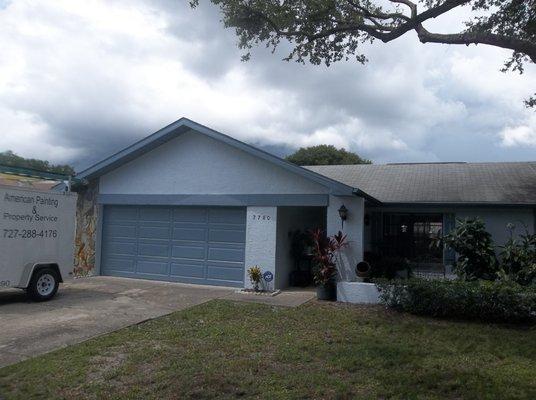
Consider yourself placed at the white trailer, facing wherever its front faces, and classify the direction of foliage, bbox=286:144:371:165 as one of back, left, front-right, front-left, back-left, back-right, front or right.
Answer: back

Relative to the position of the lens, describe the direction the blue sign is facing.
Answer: facing the viewer

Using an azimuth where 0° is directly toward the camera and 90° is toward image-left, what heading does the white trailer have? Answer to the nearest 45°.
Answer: approximately 45°

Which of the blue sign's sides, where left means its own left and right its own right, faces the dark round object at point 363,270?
left

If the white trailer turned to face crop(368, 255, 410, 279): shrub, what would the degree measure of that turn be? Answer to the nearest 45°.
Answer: approximately 135° to its left

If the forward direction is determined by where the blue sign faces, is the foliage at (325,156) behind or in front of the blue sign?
behind

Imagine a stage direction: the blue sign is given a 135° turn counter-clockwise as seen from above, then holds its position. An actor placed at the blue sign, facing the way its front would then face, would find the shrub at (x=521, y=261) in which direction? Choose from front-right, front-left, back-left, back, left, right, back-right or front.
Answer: front-right

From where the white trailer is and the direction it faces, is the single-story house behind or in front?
behind

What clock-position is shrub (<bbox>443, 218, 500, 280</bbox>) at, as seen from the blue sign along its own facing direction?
The shrub is roughly at 9 o'clock from the blue sign.

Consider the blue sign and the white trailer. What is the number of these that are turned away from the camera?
0

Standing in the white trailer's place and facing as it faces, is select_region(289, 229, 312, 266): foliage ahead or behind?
behind
